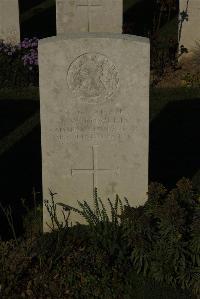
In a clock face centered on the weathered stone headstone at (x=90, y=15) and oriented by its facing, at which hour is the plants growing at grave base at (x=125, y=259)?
The plants growing at grave base is roughly at 12 o'clock from the weathered stone headstone.

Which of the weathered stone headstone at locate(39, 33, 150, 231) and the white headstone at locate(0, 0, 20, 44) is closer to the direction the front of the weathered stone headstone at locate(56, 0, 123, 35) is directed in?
the weathered stone headstone

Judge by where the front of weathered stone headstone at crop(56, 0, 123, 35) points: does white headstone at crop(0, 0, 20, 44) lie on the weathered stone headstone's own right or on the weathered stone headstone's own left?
on the weathered stone headstone's own right

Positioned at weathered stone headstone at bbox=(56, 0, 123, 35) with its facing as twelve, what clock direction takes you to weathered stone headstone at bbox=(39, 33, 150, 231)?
weathered stone headstone at bbox=(39, 33, 150, 231) is roughly at 12 o'clock from weathered stone headstone at bbox=(56, 0, 123, 35).

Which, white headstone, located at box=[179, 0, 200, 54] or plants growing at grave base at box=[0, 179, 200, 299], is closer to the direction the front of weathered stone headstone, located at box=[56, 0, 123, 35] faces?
the plants growing at grave base

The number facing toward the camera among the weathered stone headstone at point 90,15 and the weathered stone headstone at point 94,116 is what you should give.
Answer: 2

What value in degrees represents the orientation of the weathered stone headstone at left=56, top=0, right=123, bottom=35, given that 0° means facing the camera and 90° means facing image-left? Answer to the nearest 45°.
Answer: approximately 0°
